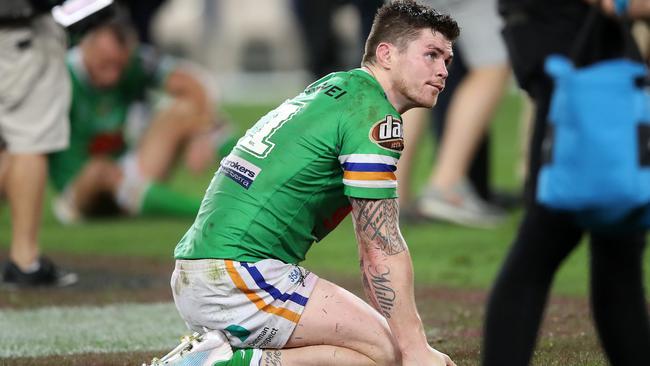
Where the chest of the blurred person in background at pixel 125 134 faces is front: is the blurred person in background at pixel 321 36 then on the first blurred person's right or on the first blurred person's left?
on the first blurred person's left

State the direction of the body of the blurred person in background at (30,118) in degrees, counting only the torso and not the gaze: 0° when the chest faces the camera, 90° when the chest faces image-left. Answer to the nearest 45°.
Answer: approximately 270°

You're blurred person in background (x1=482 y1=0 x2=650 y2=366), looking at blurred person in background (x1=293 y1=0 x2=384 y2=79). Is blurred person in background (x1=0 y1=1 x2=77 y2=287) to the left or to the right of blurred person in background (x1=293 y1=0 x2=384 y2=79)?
left

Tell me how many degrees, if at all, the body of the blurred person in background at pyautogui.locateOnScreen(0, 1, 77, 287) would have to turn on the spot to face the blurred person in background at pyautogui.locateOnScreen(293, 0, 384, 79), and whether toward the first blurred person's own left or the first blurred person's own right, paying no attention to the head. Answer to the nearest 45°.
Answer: approximately 45° to the first blurred person's own left
